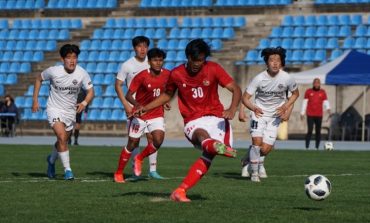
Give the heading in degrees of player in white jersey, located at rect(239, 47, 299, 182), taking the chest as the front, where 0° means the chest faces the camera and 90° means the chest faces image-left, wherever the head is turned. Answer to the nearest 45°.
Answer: approximately 0°

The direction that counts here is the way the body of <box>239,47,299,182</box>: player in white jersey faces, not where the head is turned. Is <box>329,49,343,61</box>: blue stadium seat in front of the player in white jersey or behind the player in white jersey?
behind

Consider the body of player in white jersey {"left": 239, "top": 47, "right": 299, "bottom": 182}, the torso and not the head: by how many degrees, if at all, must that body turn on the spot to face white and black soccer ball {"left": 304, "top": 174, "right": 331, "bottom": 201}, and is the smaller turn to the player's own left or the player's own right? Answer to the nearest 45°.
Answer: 0° — they already face it

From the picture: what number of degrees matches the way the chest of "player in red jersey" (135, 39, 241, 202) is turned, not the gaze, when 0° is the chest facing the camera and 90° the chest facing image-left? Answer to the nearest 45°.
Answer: approximately 0°

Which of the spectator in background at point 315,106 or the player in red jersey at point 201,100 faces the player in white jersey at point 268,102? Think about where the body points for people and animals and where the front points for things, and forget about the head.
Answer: the spectator in background

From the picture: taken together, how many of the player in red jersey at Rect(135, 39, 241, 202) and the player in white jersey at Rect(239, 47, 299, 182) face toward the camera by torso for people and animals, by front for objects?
2

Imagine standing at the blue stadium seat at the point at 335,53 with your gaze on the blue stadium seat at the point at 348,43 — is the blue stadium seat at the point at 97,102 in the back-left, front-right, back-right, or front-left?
back-left

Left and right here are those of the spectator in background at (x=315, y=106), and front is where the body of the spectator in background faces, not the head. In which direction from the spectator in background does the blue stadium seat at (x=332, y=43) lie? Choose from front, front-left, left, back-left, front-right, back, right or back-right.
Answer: back

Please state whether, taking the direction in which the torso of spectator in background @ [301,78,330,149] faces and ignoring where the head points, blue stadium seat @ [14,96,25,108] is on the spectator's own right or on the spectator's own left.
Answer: on the spectator's own right
